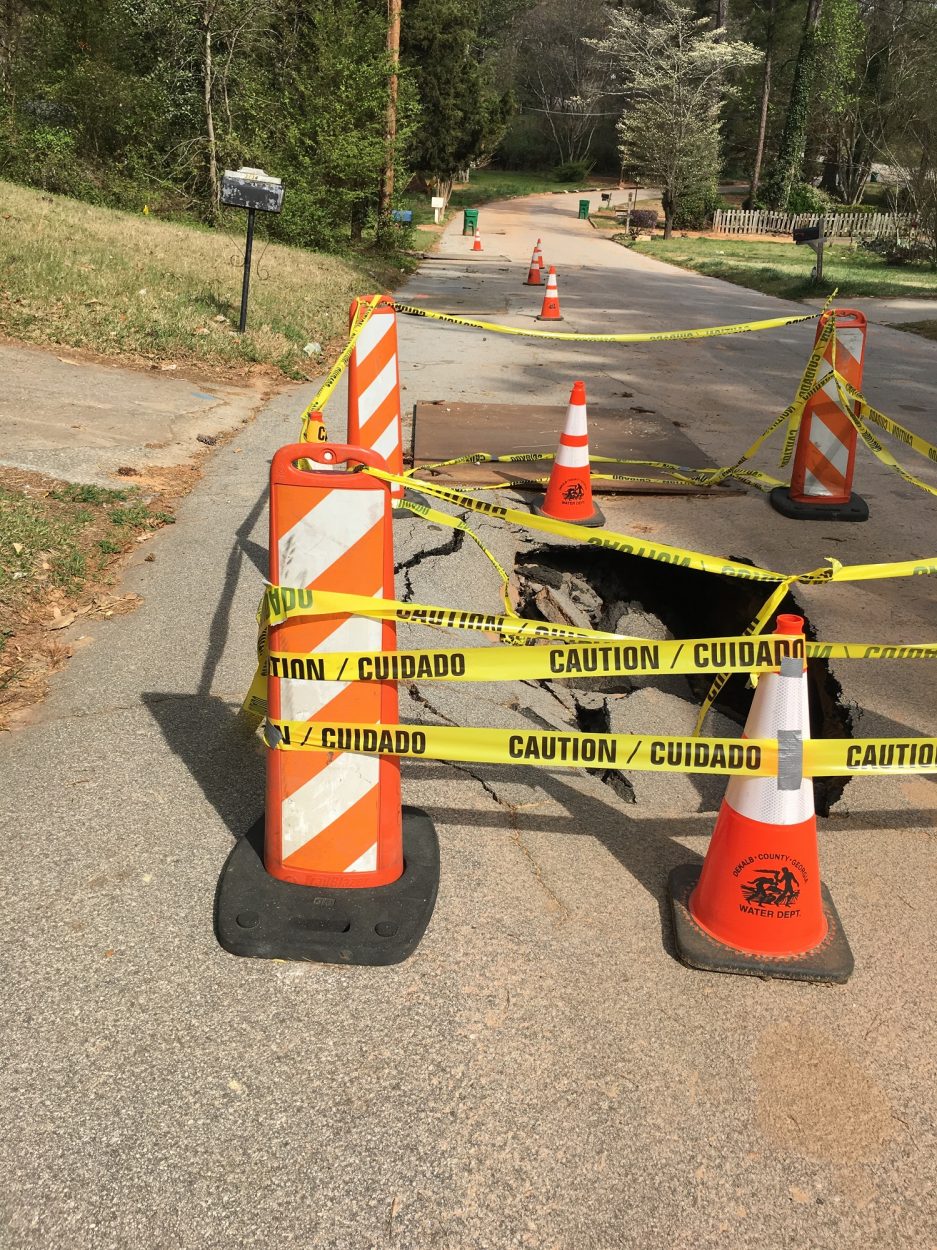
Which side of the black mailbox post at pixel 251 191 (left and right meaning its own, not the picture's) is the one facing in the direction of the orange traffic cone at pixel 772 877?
right

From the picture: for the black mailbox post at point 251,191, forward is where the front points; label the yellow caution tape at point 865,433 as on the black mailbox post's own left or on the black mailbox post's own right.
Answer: on the black mailbox post's own right

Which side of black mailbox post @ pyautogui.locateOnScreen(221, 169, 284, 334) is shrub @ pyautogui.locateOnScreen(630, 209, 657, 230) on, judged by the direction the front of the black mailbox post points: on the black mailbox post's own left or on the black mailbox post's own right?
on the black mailbox post's own left

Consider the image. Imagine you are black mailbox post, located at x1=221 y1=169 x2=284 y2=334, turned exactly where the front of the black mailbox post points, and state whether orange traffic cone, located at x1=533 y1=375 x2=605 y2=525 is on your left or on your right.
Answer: on your right

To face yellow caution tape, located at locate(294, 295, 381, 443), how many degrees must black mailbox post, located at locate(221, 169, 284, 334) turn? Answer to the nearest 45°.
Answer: approximately 90° to its right

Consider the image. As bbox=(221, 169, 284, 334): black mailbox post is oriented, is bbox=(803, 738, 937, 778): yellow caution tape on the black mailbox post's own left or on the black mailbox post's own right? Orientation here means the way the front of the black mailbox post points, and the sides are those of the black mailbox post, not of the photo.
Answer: on the black mailbox post's own right

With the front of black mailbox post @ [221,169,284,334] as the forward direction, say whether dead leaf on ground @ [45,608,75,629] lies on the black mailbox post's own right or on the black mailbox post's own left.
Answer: on the black mailbox post's own right

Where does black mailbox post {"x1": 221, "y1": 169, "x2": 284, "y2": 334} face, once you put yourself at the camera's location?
facing to the right of the viewer

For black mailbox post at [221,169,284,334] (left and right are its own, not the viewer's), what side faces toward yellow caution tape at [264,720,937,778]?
right
